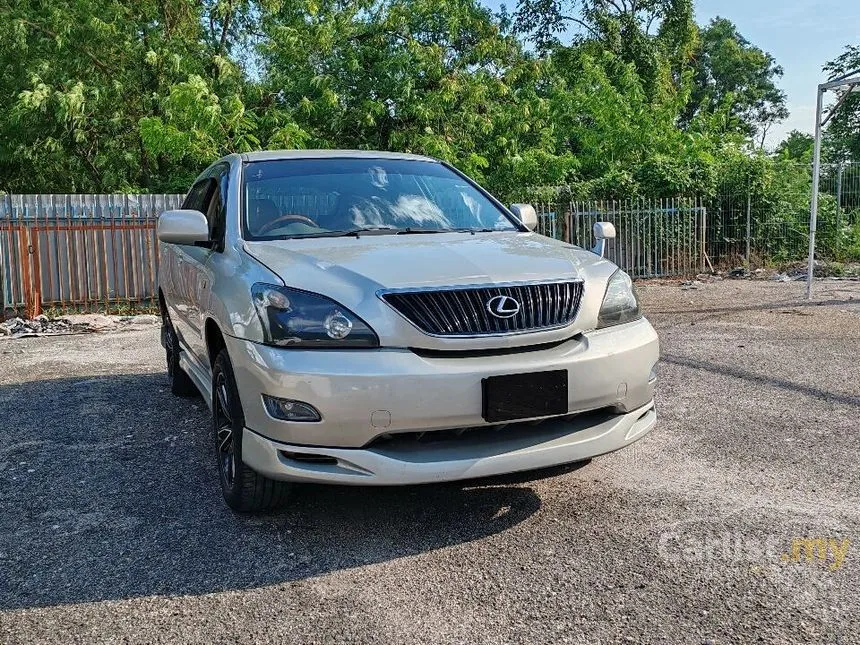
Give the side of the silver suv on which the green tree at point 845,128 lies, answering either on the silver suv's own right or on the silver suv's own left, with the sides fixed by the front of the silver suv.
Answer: on the silver suv's own left

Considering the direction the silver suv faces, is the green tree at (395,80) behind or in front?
behind

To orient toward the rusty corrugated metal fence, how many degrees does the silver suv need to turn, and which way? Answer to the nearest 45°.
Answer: approximately 180°

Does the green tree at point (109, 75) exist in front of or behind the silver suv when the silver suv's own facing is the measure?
behind

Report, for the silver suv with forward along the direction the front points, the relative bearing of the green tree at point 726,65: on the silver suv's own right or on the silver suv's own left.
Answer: on the silver suv's own left

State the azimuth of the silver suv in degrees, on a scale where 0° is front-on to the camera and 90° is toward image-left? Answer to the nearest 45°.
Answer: approximately 315°

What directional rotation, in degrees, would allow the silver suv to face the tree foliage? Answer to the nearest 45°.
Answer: approximately 135° to its left
